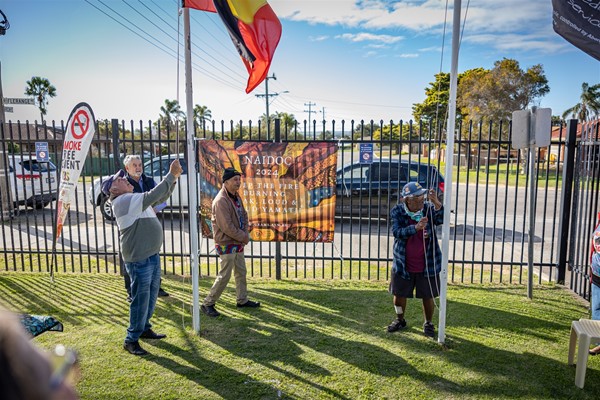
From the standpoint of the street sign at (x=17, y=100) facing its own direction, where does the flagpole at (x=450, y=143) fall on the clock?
The flagpole is roughly at 11 o'clock from the street sign.

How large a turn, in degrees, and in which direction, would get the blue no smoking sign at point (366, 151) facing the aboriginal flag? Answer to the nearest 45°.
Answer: approximately 45° to its right

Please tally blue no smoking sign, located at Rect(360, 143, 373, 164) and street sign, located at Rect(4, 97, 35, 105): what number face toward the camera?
2

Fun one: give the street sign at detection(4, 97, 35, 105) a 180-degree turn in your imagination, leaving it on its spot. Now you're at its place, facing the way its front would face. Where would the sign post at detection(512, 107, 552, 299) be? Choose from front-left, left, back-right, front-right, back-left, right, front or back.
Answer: back-right

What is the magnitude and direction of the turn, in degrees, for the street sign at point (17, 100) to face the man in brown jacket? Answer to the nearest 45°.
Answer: approximately 45° to its left

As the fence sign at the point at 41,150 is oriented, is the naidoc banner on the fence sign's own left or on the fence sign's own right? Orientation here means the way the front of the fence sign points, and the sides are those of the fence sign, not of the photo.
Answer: on the fence sign's own left

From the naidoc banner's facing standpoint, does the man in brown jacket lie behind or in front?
in front

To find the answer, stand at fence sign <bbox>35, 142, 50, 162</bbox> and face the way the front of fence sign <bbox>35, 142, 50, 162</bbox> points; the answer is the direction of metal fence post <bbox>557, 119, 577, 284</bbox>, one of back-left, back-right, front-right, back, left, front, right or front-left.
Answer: front-left

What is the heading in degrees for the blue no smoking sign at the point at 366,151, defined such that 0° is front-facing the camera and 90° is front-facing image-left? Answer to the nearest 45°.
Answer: approximately 0°

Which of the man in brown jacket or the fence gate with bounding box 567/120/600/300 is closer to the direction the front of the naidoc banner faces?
the man in brown jacket
